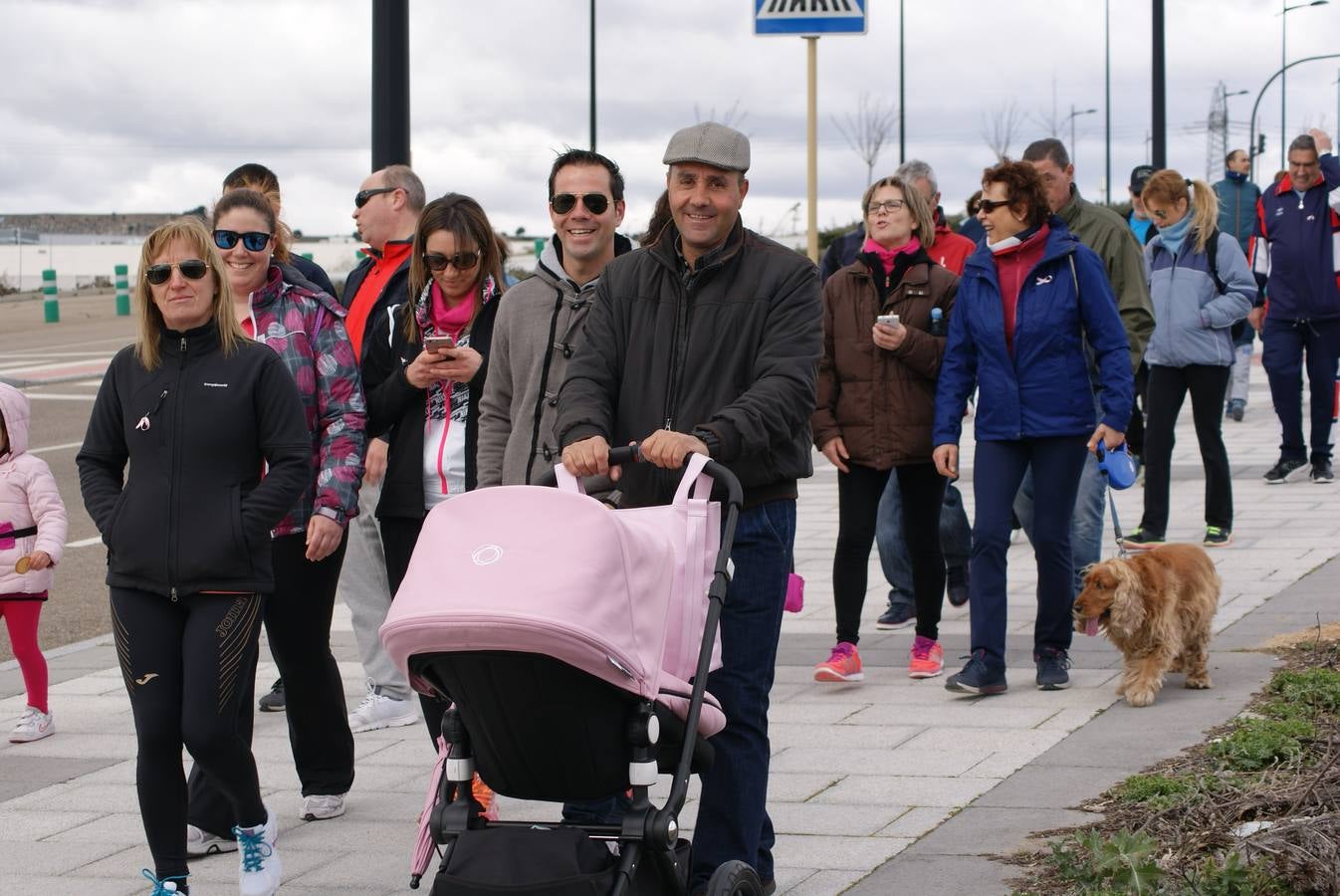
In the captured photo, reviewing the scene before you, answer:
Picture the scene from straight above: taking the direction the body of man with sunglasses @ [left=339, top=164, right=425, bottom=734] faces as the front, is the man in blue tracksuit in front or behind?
behind

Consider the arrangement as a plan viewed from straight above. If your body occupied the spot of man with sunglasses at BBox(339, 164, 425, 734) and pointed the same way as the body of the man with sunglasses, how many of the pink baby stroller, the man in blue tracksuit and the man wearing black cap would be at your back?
2

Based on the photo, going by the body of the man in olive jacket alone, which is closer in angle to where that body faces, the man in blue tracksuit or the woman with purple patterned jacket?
the woman with purple patterned jacket

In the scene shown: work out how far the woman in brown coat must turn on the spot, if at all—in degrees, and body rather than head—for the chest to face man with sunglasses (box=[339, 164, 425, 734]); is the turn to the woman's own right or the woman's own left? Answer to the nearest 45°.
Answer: approximately 90° to the woman's own right

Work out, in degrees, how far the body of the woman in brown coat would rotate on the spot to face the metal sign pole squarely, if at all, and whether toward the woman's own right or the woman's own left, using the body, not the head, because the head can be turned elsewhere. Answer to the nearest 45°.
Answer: approximately 180°

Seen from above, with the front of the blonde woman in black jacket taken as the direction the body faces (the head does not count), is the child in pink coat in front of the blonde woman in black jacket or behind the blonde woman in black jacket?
behind

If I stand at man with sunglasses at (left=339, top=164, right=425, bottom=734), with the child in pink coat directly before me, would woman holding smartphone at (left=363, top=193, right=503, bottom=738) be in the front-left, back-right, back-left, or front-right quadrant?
back-left

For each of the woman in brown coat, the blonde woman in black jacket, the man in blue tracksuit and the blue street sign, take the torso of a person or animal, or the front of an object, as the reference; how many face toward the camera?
4

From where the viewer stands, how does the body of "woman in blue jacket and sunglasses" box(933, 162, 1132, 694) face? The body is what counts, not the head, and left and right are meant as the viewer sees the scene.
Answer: facing the viewer and to the left of the viewer

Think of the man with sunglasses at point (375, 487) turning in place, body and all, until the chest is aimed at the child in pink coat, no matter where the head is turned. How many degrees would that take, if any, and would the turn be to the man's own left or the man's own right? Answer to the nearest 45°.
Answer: approximately 45° to the man's own right

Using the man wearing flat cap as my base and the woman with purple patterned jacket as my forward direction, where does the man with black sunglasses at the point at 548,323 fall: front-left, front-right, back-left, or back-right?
front-right

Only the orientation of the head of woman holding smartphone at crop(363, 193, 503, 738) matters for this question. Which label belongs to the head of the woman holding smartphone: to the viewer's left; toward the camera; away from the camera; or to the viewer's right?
toward the camera

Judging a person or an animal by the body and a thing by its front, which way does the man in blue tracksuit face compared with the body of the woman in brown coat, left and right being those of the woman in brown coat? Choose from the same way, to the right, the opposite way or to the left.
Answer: the same way

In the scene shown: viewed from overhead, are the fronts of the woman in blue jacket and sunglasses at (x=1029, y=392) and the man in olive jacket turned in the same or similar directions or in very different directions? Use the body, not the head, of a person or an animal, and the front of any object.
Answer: same or similar directions

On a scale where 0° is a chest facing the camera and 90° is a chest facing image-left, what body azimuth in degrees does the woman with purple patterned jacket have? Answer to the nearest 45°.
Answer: approximately 45°

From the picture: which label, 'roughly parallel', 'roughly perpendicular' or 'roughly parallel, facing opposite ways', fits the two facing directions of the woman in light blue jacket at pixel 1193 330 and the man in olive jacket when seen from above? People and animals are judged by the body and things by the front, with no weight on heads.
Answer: roughly parallel

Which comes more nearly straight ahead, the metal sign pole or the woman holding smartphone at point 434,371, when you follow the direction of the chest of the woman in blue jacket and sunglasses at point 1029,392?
the woman holding smartphone

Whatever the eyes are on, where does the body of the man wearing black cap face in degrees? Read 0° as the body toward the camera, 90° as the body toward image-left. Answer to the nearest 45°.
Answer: approximately 45°

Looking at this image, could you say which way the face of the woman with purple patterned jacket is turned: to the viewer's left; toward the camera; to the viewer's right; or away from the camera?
toward the camera

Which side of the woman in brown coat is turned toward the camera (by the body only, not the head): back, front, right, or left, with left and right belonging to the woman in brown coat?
front
